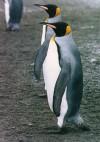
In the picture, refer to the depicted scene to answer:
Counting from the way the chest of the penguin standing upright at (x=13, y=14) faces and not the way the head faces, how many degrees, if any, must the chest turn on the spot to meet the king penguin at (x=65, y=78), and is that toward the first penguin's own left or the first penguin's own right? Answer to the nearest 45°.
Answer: approximately 90° to the first penguin's own left

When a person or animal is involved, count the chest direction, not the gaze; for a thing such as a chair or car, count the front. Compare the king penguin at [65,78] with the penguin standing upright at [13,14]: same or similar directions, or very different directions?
same or similar directions

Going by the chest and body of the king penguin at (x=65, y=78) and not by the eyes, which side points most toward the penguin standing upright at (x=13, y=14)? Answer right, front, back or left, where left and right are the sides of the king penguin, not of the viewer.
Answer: right

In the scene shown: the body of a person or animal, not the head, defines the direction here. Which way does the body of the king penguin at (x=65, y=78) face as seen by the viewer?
to the viewer's left
